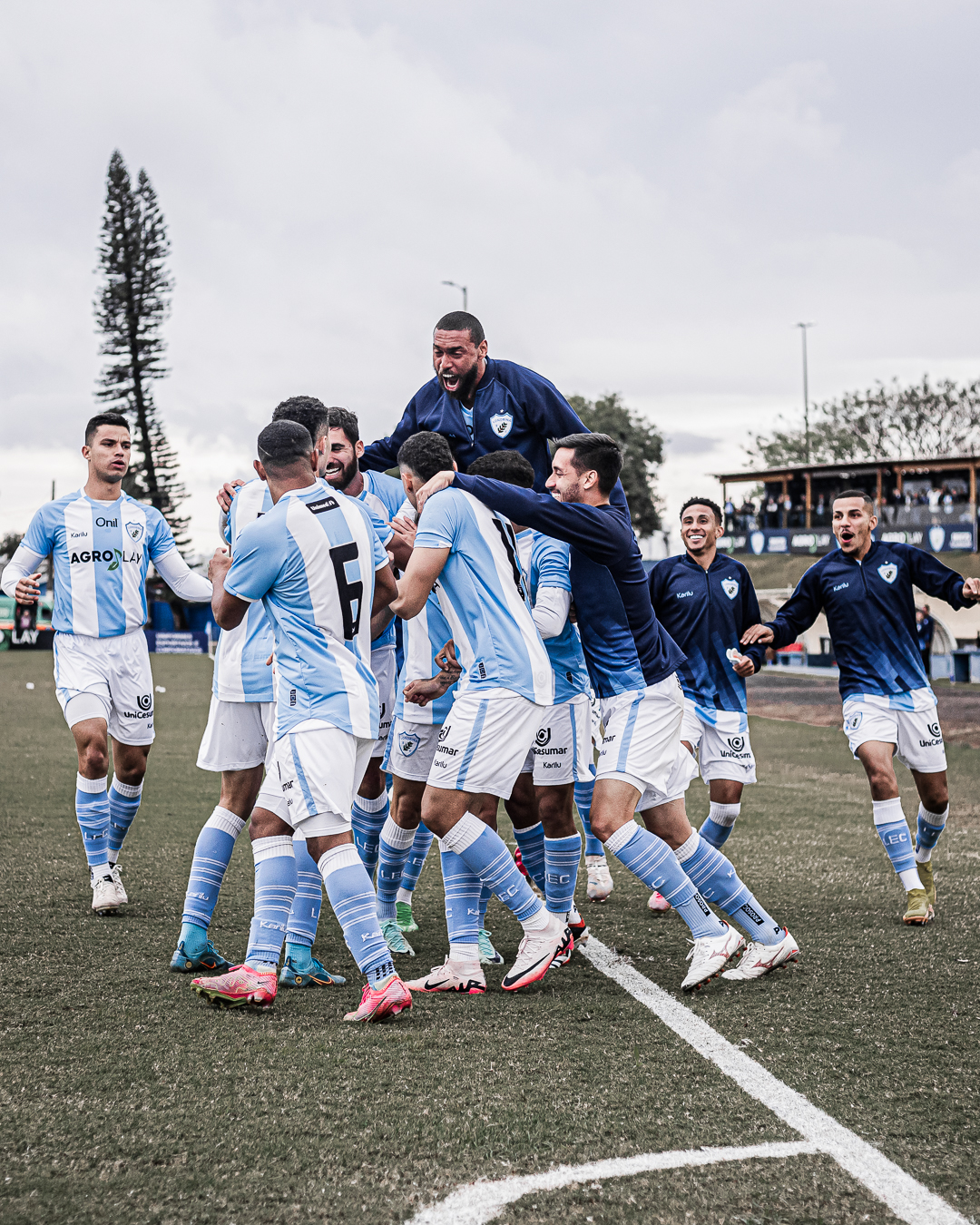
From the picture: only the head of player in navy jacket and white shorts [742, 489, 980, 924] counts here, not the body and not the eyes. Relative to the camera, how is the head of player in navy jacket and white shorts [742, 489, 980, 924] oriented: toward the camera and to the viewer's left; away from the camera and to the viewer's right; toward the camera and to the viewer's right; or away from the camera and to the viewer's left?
toward the camera and to the viewer's left

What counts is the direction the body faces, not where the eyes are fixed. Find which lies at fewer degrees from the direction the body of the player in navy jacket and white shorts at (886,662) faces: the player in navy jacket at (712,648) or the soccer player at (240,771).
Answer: the soccer player

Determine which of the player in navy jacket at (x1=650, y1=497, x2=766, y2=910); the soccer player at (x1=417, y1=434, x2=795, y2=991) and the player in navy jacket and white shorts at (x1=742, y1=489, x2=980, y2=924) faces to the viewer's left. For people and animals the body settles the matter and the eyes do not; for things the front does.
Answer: the soccer player

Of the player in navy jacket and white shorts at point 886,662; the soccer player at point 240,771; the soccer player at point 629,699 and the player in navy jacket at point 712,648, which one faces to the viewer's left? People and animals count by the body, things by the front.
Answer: the soccer player at point 629,699

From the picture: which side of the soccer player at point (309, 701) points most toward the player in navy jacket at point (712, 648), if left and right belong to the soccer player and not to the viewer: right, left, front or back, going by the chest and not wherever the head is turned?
right

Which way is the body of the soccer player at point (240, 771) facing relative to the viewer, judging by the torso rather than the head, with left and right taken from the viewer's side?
facing to the right of the viewer

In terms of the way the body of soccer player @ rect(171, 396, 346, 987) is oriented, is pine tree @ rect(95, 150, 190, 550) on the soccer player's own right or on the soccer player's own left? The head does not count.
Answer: on the soccer player's own left

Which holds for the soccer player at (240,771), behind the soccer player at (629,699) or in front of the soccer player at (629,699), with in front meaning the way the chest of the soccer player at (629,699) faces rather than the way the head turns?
in front

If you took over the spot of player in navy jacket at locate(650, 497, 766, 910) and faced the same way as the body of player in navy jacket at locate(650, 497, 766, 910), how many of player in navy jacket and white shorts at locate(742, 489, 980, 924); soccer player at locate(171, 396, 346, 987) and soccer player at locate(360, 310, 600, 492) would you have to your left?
1

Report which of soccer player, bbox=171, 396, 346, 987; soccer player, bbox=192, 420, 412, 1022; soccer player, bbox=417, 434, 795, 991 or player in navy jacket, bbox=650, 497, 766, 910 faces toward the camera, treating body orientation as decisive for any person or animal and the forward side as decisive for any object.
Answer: the player in navy jacket

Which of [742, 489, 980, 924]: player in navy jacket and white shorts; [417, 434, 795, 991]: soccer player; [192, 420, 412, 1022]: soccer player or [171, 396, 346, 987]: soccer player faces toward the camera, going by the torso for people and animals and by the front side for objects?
the player in navy jacket and white shorts

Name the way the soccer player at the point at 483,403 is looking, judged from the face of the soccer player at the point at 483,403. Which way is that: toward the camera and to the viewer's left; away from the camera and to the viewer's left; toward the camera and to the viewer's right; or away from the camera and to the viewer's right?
toward the camera and to the viewer's left

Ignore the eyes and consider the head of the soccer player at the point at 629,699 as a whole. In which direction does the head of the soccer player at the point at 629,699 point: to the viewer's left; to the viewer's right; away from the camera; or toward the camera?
to the viewer's left

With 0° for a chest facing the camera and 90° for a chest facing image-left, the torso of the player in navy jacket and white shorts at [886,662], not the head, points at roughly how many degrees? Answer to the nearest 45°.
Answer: approximately 0°
